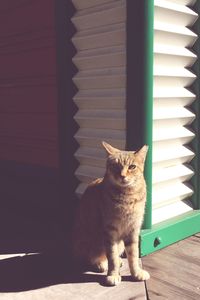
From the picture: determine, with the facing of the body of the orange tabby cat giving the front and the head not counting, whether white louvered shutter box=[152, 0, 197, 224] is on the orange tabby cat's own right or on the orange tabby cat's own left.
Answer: on the orange tabby cat's own left

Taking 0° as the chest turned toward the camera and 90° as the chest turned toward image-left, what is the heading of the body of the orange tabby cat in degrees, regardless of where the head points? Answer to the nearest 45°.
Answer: approximately 315°

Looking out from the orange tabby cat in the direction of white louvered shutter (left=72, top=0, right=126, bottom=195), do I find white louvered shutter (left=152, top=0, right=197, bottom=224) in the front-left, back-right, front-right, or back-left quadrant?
front-right
